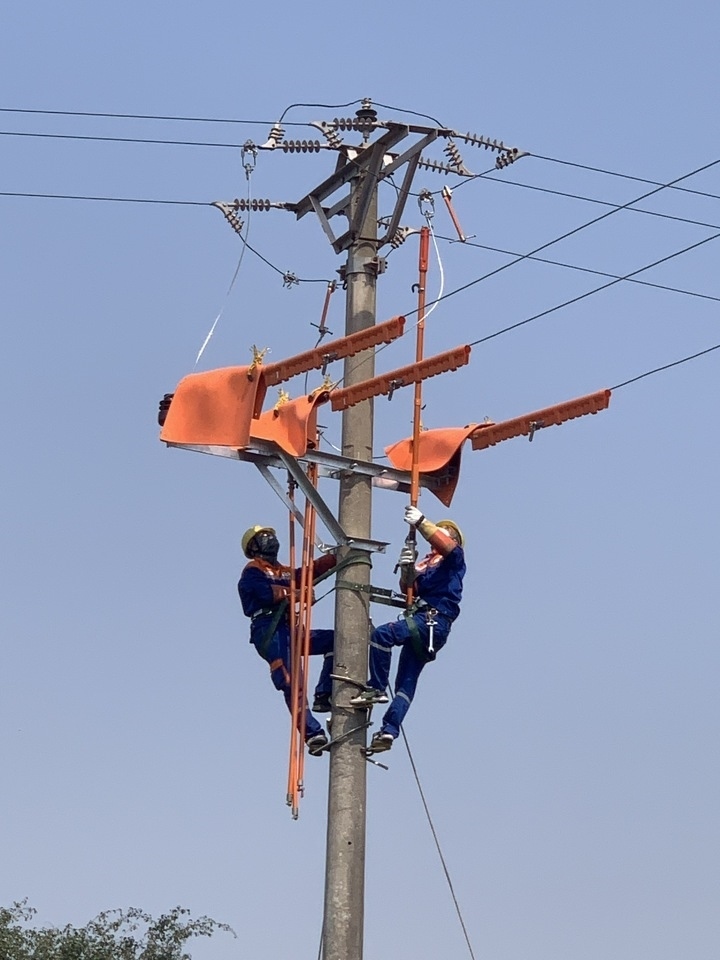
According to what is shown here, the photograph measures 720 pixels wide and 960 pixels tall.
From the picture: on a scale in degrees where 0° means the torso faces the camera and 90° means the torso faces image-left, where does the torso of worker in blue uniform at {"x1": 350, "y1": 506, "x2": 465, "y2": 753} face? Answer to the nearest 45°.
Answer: approximately 90°

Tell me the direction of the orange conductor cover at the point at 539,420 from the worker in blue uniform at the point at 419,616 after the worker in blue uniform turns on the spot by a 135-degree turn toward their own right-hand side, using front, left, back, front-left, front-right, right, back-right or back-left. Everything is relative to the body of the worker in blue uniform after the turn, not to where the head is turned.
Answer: right
